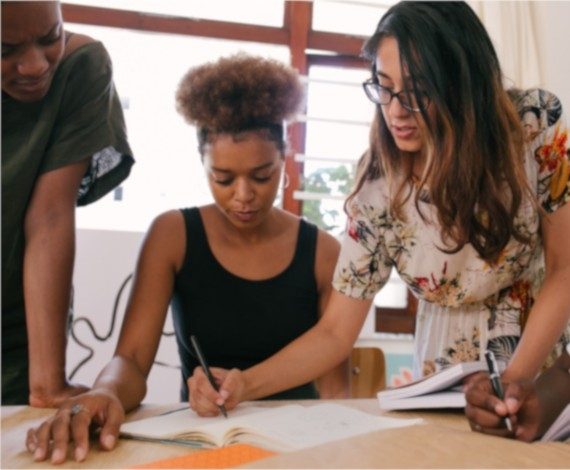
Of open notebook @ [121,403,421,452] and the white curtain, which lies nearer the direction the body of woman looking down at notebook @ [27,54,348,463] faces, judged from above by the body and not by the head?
the open notebook

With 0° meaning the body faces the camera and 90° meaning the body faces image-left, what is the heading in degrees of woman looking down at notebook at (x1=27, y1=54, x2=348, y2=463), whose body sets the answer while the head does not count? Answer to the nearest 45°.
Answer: approximately 0°

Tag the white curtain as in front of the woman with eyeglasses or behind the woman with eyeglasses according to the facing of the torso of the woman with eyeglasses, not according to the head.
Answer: behind

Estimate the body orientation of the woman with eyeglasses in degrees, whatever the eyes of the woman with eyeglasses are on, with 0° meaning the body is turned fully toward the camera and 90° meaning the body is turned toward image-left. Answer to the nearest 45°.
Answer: approximately 45°

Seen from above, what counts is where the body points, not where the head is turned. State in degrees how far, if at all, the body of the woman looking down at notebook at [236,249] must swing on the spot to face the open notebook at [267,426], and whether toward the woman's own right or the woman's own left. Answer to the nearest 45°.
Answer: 0° — they already face it
